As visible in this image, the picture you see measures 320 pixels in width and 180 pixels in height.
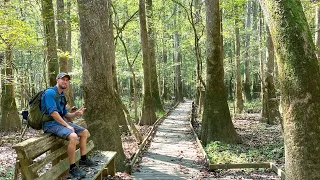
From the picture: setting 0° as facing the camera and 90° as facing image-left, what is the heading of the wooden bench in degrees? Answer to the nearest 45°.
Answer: approximately 315°

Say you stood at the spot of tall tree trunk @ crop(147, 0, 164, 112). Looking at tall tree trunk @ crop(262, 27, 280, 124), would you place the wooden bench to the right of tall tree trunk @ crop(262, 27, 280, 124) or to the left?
right

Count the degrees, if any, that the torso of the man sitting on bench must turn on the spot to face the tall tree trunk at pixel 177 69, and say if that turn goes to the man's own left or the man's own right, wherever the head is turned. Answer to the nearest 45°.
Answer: approximately 90° to the man's own left

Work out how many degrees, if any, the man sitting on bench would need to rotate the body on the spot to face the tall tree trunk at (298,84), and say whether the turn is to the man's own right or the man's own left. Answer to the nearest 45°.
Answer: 0° — they already face it

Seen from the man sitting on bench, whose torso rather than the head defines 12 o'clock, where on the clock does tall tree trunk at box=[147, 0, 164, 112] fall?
The tall tree trunk is roughly at 8 o'clock from the man sitting on bench.

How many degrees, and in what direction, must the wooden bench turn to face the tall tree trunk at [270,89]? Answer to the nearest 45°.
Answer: approximately 90° to its left

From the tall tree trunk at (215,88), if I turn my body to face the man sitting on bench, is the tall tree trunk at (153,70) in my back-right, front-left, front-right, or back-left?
back-right

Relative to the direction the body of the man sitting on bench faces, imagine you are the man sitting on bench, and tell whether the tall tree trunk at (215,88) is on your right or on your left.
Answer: on your left

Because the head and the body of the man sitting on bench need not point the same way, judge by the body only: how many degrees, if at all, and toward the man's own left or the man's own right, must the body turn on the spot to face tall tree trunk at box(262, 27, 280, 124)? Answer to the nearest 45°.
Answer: approximately 90° to the man's own left

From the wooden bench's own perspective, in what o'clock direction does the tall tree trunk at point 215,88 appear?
The tall tree trunk is roughly at 9 o'clock from the wooden bench.

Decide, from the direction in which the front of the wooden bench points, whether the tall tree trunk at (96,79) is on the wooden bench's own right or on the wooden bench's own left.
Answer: on the wooden bench's own left
